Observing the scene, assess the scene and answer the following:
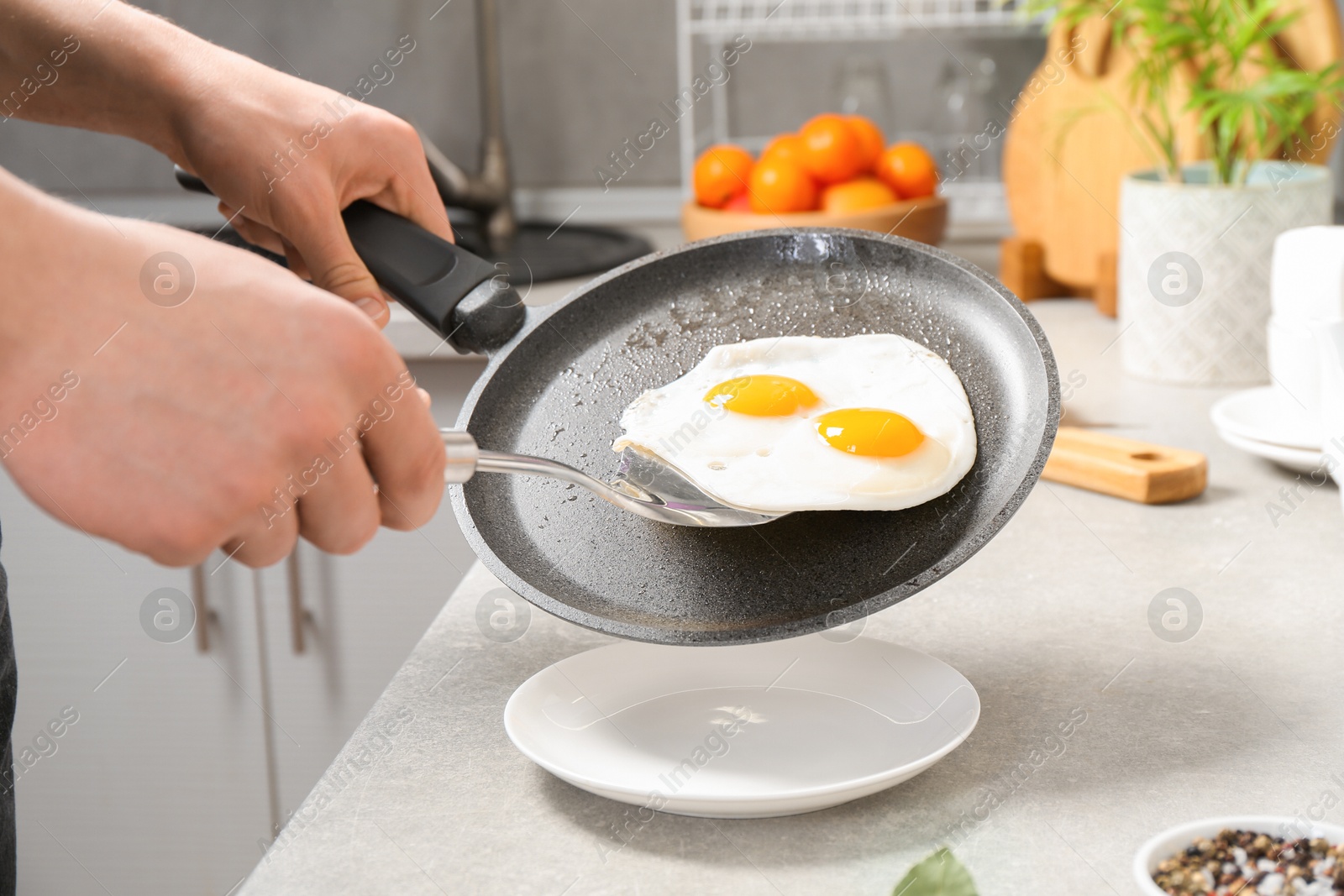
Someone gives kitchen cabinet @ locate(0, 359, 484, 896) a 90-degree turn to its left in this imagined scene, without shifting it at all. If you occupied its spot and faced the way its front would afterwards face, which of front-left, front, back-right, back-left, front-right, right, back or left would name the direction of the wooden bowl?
front

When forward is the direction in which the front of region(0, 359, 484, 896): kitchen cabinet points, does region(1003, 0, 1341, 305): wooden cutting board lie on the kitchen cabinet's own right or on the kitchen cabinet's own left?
on the kitchen cabinet's own left

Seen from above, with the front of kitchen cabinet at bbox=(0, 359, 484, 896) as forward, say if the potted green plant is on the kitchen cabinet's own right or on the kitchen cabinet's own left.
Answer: on the kitchen cabinet's own left

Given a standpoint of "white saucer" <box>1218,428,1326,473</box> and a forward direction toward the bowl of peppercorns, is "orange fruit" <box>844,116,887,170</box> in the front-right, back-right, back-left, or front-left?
back-right

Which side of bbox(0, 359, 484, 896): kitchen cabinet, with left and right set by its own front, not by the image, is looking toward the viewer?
front

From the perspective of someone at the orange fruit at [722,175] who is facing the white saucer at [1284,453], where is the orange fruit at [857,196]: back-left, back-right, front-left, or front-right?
front-left

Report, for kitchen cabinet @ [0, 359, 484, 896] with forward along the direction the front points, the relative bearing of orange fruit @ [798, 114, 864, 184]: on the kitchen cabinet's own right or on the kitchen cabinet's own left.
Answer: on the kitchen cabinet's own left
